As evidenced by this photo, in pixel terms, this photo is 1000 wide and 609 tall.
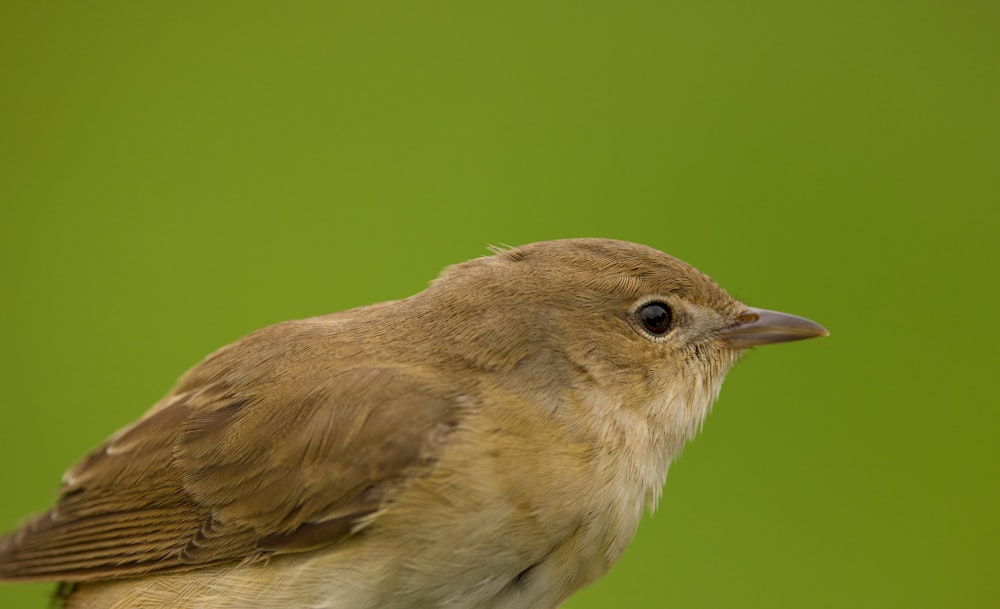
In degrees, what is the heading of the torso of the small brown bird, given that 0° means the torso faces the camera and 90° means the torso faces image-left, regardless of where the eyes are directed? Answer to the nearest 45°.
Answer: approximately 270°
